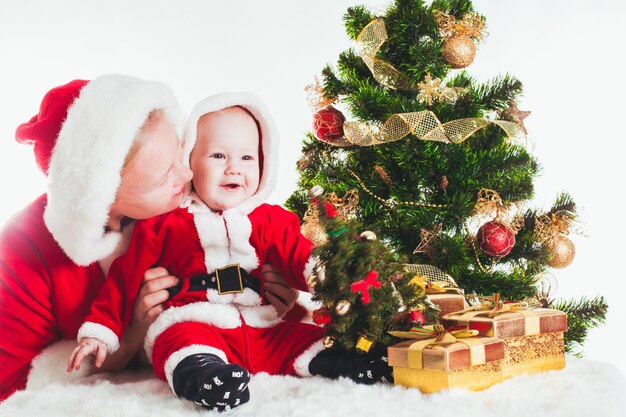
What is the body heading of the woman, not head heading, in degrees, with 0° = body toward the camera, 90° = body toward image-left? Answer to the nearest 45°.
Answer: approximately 270°

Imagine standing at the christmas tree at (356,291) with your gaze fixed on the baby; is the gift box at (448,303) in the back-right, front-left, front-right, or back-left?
back-right

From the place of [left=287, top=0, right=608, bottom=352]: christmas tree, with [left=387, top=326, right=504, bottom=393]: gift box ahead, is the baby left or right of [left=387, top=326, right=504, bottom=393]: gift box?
right
